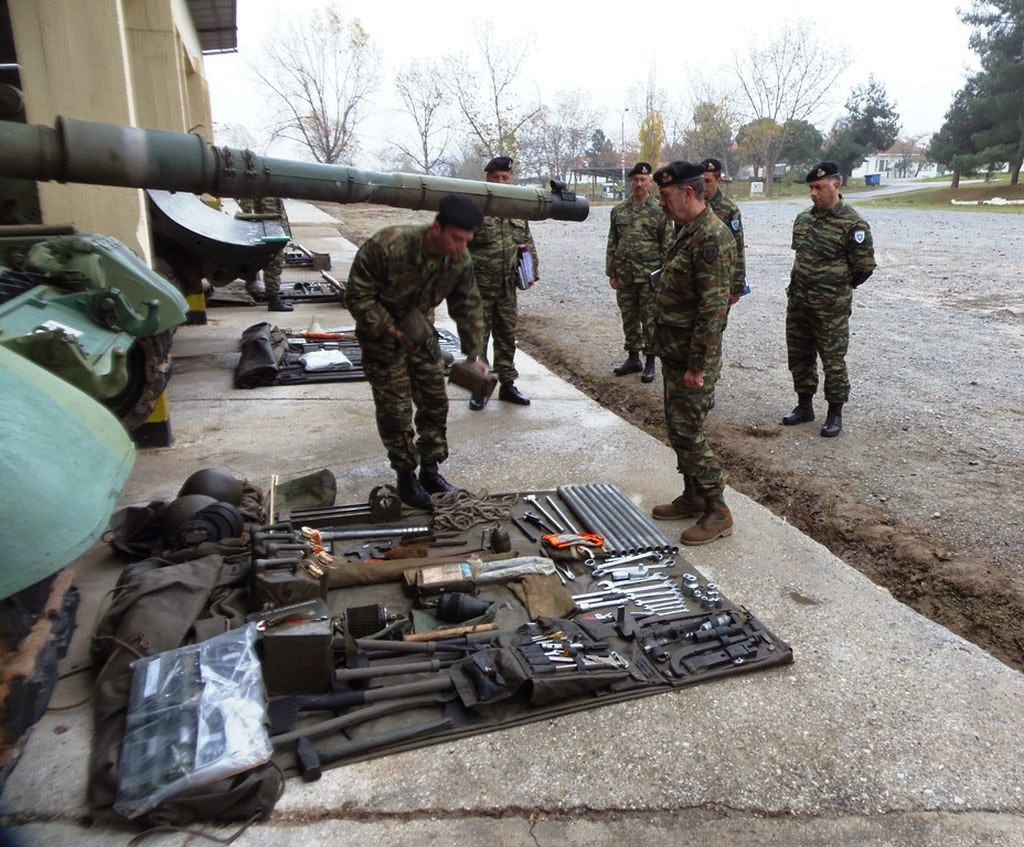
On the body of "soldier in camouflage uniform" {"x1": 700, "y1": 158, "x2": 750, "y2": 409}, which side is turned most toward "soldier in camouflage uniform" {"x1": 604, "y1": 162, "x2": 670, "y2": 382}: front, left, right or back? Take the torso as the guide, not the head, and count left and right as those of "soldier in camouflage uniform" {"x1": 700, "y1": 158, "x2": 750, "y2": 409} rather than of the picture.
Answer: right

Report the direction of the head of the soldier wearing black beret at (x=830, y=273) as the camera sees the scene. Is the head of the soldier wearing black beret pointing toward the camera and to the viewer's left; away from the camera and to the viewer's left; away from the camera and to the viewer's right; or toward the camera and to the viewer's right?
toward the camera and to the viewer's left

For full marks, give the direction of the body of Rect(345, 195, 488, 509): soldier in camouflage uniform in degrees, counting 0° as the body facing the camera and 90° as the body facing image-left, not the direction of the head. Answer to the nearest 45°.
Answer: approximately 315°

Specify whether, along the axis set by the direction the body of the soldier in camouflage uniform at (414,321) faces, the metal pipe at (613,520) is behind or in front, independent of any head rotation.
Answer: in front

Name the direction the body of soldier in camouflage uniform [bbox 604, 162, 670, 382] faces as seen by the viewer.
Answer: toward the camera

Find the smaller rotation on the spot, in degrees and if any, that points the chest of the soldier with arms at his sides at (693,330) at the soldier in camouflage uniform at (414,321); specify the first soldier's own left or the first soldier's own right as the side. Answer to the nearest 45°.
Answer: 0° — they already face them

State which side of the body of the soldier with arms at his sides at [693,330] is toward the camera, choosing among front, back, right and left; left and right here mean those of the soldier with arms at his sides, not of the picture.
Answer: left

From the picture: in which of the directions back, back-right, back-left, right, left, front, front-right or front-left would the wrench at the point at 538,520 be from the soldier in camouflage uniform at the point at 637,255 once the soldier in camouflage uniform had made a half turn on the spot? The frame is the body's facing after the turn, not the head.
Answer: back

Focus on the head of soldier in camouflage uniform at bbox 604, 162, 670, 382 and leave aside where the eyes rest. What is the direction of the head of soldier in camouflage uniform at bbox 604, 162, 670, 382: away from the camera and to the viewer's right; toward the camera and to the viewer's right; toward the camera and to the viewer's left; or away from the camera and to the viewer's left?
toward the camera and to the viewer's left

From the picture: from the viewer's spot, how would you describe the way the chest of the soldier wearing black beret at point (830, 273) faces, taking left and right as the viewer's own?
facing the viewer and to the left of the viewer

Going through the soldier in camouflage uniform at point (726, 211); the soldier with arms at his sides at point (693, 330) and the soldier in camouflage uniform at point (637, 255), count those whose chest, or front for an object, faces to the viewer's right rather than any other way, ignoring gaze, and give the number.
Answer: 0
